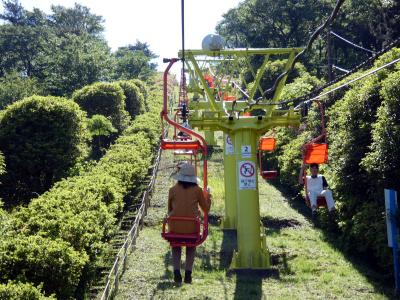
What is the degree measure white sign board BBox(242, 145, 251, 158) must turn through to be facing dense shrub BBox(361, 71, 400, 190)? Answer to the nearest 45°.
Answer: approximately 90° to its left

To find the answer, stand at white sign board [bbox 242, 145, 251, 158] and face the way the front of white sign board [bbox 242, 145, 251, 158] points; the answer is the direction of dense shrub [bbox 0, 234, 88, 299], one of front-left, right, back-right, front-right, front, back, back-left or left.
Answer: front-right

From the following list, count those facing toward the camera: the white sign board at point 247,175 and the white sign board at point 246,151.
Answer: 2

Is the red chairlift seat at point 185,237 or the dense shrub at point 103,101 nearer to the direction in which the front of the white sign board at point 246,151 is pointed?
the red chairlift seat

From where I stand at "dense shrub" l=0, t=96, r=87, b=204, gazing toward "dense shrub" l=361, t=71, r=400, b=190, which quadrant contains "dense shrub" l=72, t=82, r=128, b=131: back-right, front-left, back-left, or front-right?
back-left

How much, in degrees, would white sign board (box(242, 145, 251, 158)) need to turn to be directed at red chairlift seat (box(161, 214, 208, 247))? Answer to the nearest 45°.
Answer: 0° — it already faces it

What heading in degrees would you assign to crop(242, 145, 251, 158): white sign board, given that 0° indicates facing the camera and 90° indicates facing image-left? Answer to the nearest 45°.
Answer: approximately 0°

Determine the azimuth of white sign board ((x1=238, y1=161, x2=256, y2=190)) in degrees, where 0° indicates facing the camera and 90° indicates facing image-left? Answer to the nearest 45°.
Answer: approximately 0°
